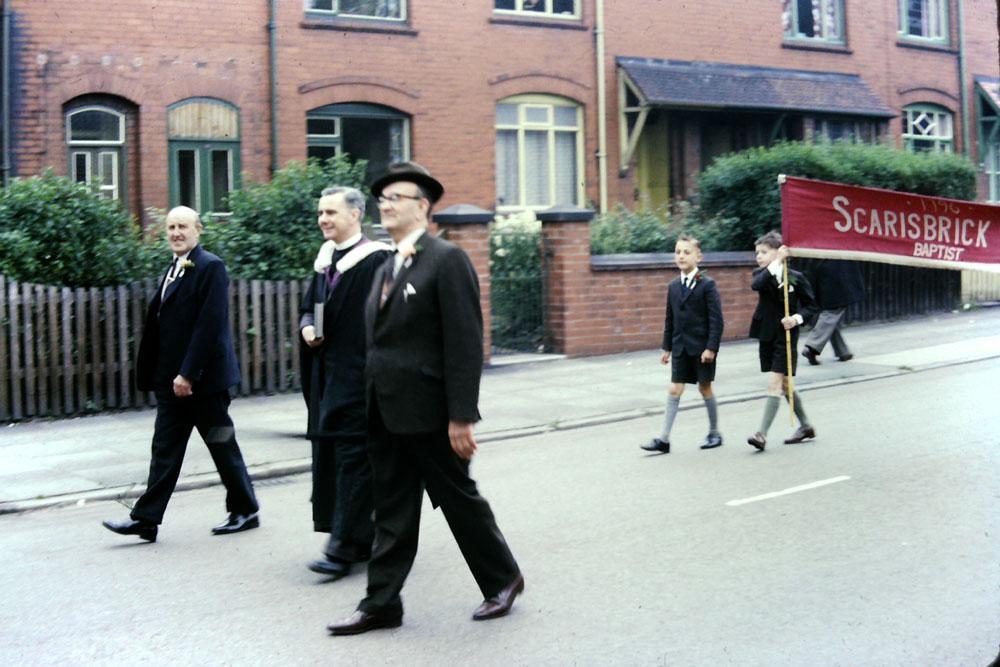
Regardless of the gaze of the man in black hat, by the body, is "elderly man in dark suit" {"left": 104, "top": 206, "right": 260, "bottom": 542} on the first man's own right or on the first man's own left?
on the first man's own right

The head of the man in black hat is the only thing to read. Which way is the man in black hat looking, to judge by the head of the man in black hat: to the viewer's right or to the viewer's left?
to the viewer's left

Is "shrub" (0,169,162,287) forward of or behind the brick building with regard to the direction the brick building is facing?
forward

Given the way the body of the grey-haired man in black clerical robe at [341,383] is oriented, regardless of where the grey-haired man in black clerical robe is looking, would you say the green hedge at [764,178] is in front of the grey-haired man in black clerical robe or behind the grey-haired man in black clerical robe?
behind

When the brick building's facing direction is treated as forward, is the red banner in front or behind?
in front

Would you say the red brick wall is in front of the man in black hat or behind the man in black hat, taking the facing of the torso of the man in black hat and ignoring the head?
behind

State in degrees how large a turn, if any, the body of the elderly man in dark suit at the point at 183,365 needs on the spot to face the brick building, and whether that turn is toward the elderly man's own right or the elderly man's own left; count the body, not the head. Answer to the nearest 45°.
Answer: approximately 135° to the elderly man's own right

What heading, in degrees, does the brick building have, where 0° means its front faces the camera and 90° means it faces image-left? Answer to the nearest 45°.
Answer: approximately 0°

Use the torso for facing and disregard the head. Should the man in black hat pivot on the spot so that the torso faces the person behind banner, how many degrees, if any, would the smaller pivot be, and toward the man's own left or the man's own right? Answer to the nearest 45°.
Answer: approximately 180°

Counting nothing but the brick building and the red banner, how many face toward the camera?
2

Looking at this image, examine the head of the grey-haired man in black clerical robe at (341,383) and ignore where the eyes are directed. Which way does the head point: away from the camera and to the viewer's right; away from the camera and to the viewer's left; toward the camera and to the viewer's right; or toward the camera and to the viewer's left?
toward the camera and to the viewer's left

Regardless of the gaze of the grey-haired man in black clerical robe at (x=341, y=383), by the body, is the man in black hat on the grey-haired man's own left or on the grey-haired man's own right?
on the grey-haired man's own left

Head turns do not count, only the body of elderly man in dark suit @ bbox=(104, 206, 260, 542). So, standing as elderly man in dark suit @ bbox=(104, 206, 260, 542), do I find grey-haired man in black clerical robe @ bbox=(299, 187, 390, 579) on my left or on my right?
on my left

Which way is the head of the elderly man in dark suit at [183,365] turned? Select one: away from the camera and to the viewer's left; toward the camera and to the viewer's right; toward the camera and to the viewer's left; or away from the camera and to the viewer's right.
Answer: toward the camera and to the viewer's left

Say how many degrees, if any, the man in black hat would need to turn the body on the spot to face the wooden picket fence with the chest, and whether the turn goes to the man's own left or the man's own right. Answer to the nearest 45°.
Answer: approximately 90° to the man's own right
